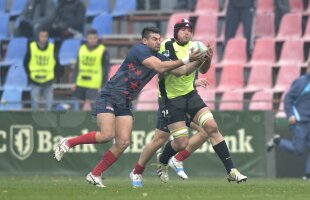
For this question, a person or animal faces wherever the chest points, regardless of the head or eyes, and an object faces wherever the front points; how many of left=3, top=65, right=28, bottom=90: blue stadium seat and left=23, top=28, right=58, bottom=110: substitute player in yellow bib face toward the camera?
2

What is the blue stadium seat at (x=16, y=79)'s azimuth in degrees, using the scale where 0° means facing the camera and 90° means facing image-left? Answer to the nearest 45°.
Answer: approximately 0°

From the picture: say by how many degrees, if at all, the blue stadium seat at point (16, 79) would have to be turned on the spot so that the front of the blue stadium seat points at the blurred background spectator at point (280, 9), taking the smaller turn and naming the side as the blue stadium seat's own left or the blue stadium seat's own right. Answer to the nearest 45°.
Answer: approximately 90° to the blue stadium seat's own left

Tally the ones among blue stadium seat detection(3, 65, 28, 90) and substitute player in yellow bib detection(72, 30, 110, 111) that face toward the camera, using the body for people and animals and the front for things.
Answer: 2

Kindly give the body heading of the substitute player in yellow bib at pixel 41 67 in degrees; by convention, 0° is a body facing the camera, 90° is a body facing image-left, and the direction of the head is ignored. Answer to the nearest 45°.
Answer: approximately 0°

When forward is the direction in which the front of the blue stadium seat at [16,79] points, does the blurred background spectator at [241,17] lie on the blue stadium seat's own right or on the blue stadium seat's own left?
on the blue stadium seat's own left

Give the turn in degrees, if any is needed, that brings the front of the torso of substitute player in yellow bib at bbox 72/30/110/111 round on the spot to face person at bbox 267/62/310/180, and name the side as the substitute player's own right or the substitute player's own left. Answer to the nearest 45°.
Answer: approximately 45° to the substitute player's own left

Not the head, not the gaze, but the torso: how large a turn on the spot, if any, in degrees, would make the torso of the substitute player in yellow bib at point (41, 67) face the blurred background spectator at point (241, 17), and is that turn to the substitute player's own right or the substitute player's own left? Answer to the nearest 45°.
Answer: approximately 90° to the substitute player's own left

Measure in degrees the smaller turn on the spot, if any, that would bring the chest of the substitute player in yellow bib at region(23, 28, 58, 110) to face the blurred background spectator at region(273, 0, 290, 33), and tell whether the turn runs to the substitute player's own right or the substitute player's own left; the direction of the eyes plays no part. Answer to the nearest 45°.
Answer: approximately 90° to the substitute player's own left
